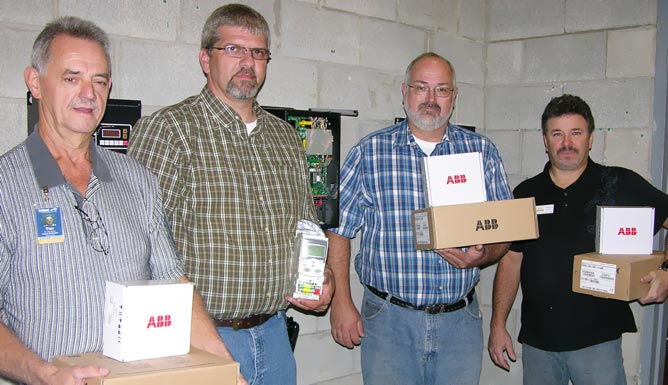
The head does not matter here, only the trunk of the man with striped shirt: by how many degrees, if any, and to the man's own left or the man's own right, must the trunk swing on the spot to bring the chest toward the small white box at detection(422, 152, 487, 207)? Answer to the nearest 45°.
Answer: approximately 45° to the man's own left

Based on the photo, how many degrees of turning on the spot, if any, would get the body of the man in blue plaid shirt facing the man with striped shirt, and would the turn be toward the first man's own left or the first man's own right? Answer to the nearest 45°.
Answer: approximately 45° to the first man's own right

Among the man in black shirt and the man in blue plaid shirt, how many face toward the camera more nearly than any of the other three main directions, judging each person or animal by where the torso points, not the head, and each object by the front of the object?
2

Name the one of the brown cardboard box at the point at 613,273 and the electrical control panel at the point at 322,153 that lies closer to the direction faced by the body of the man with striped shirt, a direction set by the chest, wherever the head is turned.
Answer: the brown cardboard box

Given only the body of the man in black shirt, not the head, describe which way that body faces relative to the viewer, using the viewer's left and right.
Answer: facing the viewer

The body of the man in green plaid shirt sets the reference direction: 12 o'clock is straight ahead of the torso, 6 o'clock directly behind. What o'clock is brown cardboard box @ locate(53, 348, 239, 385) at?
The brown cardboard box is roughly at 2 o'clock from the man in green plaid shirt.

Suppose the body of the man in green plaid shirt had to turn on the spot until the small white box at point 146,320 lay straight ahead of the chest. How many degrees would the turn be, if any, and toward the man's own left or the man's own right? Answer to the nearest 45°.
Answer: approximately 45° to the man's own right

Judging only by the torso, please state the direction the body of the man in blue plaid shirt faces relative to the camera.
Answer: toward the camera

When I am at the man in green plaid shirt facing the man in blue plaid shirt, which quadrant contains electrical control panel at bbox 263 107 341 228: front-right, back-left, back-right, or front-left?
front-left

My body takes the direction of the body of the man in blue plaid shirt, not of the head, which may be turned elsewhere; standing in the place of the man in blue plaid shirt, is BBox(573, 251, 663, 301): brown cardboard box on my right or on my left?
on my left
